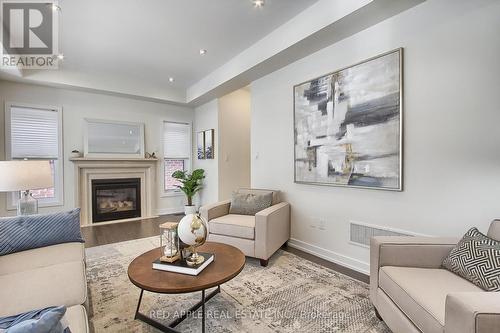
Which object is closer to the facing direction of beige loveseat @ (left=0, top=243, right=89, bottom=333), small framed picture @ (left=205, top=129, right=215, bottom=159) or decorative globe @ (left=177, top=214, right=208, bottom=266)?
the decorative globe

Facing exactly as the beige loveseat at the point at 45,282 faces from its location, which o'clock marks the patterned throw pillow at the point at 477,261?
The patterned throw pillow is roughly at 12 o'clock from the beige loveseat.

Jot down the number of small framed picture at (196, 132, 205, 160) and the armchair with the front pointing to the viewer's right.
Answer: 0

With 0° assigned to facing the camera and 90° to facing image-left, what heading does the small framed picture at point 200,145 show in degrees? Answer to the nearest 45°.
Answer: approximately 45°

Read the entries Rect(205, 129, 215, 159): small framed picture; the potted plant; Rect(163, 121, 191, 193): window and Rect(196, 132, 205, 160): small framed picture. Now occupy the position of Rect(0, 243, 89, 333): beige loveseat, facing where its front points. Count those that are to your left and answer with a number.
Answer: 4

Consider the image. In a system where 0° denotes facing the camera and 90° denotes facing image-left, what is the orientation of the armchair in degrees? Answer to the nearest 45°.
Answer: approximately 45°

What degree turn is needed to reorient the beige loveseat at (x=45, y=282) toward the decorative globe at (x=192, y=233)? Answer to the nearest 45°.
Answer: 0° — it already faces it

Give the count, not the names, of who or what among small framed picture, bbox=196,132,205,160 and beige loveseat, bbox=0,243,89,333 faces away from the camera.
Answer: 0

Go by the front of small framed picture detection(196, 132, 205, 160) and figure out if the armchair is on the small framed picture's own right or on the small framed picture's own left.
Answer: on the small framed picture's own left

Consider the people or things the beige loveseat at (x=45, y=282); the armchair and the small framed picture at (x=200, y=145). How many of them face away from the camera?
0

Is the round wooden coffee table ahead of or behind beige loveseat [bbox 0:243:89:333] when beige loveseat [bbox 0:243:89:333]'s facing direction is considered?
ahead

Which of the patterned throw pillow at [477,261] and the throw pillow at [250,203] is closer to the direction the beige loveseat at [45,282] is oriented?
the patterned throw pillow

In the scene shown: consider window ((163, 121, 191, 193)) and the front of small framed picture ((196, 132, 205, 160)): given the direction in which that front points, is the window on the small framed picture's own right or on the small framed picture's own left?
on the small framed picture's own right
